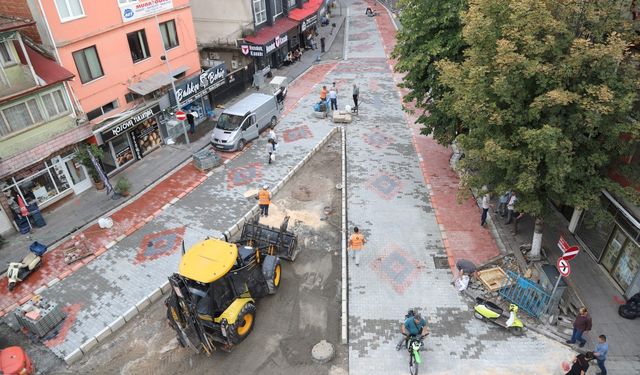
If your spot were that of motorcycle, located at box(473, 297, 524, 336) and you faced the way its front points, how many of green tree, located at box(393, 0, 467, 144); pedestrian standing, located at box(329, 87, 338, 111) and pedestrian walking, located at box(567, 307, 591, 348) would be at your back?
2

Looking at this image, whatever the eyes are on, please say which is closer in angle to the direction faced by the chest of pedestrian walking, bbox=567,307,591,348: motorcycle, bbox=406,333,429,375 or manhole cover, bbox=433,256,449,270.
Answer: the motorcycle

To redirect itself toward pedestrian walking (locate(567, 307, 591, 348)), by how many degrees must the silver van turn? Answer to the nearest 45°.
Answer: approximately 90° to its left

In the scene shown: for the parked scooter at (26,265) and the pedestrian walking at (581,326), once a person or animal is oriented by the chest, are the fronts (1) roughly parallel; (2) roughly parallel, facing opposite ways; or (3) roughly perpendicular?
roughly perpendicular

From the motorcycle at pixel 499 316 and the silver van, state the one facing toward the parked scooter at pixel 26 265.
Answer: the silver van

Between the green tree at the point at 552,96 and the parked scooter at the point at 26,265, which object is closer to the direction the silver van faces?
the parked scooter

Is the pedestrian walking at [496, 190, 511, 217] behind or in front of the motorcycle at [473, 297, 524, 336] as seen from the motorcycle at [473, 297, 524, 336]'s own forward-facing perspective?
behind

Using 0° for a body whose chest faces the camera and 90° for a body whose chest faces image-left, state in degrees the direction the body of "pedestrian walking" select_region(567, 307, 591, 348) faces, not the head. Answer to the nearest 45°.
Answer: approximately 45°

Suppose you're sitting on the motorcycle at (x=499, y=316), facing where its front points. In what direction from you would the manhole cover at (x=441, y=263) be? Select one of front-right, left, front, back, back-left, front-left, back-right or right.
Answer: back

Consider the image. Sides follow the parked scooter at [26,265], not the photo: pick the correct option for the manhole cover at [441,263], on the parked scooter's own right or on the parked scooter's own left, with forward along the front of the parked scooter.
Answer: on the parked scooter's own left

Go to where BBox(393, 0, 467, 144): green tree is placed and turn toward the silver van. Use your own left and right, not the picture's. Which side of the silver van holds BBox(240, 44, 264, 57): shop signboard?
right

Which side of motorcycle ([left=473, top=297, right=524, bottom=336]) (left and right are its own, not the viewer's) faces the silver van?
back
